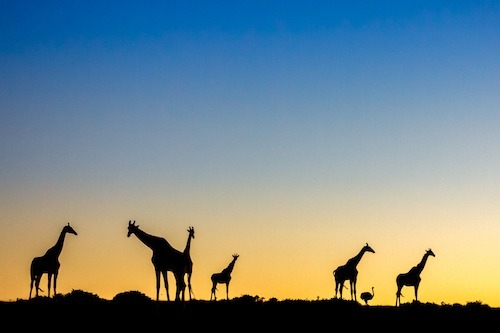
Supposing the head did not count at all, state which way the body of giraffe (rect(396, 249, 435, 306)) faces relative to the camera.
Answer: to the viewer's right
